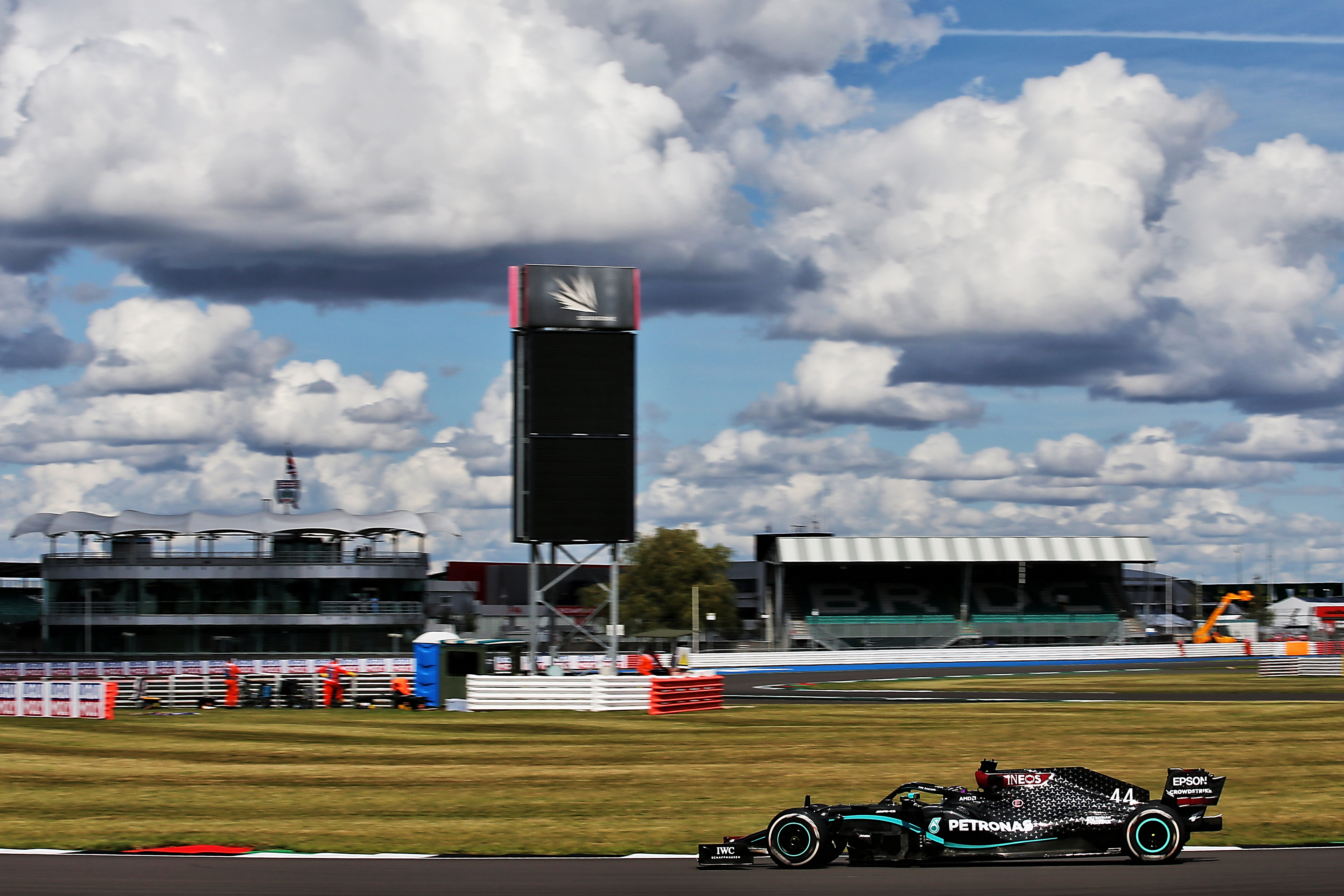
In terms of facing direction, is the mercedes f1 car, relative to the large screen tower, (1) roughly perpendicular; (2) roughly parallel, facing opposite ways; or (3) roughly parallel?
roughly perpendicular

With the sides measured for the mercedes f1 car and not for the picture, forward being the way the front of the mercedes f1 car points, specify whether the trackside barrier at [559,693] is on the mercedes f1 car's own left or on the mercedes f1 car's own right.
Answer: on the mercedes f1 car's own right

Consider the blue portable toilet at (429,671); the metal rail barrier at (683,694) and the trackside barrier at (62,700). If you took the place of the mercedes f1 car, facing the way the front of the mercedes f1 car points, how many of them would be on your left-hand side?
0

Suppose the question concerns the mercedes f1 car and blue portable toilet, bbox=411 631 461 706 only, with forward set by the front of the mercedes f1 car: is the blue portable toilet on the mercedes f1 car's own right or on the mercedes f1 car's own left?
on the mercedes f1 car's own right

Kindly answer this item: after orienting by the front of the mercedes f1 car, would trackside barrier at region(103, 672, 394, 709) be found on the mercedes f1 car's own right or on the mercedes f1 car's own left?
on the mercedes f1 car's own right

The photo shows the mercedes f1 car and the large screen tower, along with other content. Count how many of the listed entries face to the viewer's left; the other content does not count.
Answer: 1

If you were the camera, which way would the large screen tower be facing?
facing the viewer

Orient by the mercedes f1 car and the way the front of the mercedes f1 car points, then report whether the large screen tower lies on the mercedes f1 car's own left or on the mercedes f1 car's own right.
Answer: on the mercedes f1 car's own right

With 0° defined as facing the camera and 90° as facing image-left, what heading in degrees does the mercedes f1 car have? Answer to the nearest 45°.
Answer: approximately 90°

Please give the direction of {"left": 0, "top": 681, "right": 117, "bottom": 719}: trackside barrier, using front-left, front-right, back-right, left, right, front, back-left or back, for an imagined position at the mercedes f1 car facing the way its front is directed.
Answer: front-right

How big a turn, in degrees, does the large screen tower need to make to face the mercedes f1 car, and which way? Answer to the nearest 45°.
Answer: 0° — it already faces it

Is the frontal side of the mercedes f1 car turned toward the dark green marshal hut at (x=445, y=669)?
no
